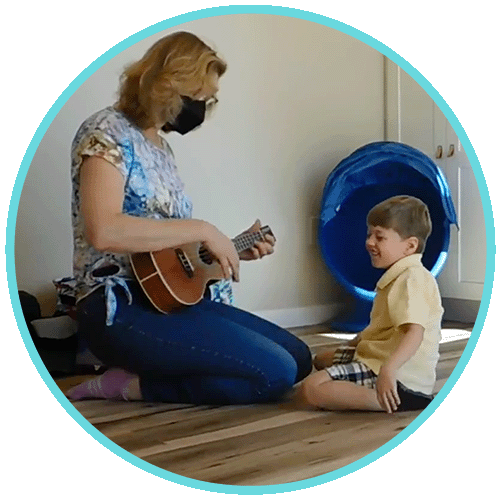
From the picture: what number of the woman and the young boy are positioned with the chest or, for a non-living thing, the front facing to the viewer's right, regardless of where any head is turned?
1

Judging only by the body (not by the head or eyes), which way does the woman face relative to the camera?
to the viewer's right

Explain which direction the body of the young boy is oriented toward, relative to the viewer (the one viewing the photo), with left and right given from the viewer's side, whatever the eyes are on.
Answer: facing to the left of the viewer

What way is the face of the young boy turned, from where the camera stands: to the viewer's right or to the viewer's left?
to the viewer's left

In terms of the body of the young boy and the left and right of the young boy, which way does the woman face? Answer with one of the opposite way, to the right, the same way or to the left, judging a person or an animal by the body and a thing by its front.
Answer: the opposite way

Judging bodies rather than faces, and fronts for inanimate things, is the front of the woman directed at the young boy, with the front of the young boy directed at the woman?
yes

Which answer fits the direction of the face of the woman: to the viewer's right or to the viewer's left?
to the viewer's right
